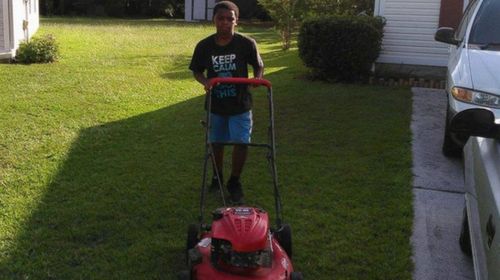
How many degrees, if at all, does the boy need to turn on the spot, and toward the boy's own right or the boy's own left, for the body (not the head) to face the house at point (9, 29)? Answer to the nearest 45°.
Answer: approximately 135° to the boy's own right

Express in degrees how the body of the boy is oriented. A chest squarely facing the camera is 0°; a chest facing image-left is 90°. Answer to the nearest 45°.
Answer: approximately 0°

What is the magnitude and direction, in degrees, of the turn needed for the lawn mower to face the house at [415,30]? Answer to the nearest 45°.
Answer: approximately 180°

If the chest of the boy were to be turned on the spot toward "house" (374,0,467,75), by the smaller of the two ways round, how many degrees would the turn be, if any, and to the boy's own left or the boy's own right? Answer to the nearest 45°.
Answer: approximately 135° to the boy's own left

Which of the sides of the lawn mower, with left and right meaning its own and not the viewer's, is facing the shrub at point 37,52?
back

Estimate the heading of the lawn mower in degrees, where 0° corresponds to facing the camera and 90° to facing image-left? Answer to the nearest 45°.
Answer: approximately 0°

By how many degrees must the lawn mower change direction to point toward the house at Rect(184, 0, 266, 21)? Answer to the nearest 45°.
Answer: approximately 180°
